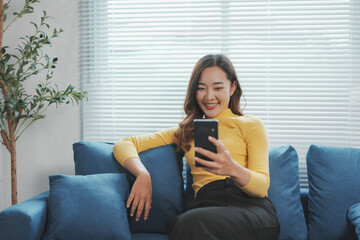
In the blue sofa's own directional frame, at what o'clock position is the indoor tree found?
The indoor tree is roughly at 4 o'clock from the blue sofa.

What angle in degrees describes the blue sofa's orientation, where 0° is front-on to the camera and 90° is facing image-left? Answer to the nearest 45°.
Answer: approximately 0°
